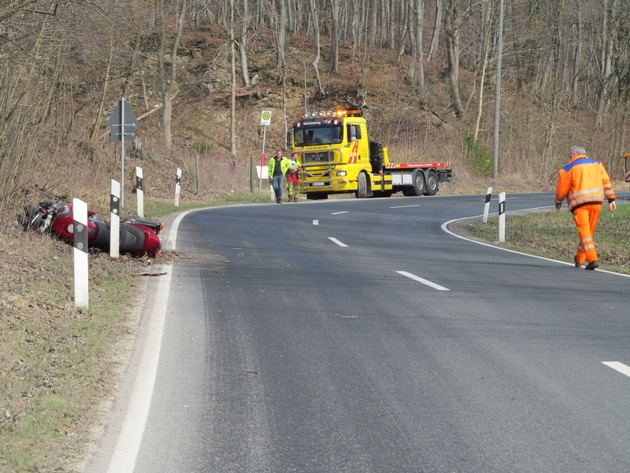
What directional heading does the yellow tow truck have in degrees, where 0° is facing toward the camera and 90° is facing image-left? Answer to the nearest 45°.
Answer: approximately 45°

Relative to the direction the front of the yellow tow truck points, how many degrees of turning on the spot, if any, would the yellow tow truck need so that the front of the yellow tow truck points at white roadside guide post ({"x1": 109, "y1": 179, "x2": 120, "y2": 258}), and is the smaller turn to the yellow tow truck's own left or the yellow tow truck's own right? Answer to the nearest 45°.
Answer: approximately 45° to the yellow tow truck's own left

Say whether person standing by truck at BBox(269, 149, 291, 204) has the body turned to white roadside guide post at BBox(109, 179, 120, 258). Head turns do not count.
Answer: yes

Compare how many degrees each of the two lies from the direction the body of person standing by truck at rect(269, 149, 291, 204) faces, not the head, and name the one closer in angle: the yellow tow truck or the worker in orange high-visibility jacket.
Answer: the worker in orange high-visibility jacket

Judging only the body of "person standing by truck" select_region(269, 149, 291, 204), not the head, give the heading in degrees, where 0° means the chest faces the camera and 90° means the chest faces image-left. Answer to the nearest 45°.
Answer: approximately 0°

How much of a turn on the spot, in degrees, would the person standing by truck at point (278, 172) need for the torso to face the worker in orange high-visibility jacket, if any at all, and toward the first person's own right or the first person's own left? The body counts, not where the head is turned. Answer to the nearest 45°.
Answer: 0° — they already face them

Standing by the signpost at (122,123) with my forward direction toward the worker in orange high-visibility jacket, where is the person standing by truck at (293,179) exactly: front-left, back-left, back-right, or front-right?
back-left

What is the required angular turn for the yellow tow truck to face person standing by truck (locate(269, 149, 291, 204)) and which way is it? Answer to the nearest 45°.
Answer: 0° — it already faces them

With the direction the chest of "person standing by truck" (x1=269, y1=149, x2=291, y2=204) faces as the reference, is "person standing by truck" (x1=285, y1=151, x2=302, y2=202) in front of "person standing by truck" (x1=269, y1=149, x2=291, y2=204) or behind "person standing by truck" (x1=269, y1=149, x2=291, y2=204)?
behind
